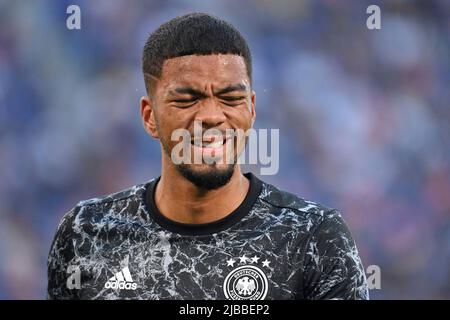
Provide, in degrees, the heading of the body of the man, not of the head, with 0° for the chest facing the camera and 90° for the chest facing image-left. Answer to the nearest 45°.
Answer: approximately 0°
